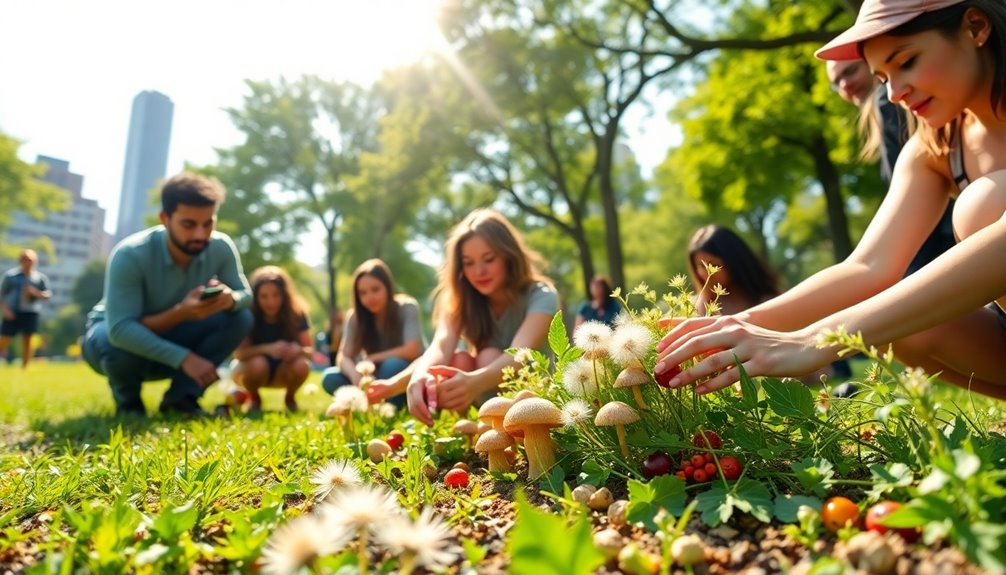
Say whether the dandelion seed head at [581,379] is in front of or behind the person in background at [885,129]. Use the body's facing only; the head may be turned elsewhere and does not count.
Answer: in front

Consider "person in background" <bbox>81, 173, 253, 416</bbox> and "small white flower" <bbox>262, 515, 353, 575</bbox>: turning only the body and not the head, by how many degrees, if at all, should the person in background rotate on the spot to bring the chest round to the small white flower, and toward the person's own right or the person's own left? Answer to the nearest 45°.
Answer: approximately 45° to the person's own right

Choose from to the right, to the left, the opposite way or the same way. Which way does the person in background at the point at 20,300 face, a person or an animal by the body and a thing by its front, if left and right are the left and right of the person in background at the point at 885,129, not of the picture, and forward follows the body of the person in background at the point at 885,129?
to the left

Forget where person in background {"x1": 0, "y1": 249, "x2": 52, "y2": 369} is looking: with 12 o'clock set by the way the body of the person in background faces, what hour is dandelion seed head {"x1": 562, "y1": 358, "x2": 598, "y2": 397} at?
The dandelion seed head is roughly at 12 o'clock from the person in background.

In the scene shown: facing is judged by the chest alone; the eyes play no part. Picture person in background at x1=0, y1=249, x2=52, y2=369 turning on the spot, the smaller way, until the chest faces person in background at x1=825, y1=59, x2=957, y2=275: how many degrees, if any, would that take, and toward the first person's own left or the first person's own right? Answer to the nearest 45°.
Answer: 0° — they already face them
